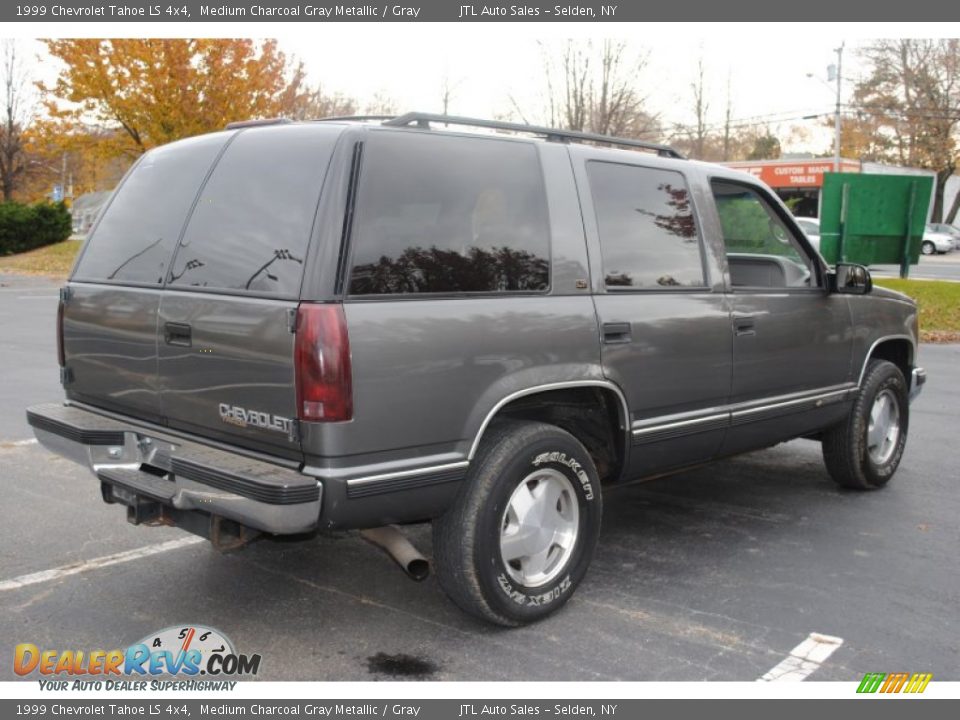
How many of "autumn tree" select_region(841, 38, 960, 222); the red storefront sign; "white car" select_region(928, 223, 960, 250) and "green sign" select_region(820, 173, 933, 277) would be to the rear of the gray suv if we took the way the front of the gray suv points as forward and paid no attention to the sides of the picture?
0

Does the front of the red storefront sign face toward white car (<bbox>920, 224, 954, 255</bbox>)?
no

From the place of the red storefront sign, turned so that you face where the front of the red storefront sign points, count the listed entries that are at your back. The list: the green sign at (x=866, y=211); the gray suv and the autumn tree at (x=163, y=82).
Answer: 0

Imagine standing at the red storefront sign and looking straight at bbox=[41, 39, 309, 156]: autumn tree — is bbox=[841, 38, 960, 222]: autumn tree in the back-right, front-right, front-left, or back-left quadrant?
back-left

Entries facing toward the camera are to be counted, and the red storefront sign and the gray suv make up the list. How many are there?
1

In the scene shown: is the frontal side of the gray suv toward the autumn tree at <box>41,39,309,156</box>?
no

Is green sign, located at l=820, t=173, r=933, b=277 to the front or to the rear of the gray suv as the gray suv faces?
to the front

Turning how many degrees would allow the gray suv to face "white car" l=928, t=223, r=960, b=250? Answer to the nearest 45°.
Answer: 0° — it already faces it

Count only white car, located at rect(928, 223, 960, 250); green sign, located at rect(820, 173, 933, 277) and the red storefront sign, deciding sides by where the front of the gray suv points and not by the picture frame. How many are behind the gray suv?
0

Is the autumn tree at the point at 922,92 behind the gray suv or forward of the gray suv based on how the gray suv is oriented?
forward

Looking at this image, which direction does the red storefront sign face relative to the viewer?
toward the camera

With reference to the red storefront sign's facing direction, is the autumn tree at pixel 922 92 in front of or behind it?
behind

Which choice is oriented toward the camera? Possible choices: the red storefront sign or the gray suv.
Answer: the red storefront sign

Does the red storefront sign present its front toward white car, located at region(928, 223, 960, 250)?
no

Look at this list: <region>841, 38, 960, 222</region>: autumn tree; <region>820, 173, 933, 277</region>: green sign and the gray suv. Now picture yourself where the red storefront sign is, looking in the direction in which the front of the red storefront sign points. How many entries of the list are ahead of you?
2

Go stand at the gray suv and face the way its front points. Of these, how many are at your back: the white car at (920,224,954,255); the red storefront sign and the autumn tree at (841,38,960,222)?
0

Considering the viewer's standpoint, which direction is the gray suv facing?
facing away from the viewer and to the right of the viewer
